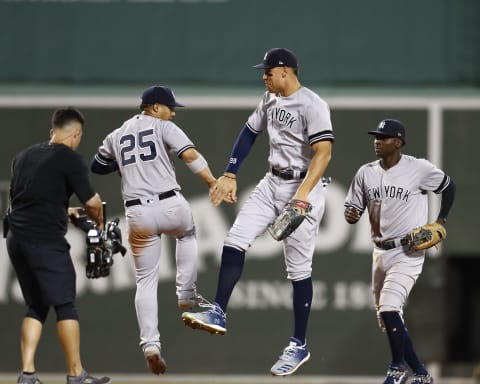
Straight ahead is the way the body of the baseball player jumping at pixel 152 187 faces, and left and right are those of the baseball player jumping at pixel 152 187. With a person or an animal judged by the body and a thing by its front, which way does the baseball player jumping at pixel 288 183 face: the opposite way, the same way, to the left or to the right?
the opposite way

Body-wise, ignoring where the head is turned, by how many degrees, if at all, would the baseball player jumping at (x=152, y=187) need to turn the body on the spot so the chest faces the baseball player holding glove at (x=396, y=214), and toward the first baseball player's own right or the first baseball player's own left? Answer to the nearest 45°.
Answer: approximately 45° to the first baseball player's own right

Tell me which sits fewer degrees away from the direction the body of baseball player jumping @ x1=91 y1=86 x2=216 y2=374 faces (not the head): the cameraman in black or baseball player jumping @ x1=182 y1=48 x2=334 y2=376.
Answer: the baseball player jumping

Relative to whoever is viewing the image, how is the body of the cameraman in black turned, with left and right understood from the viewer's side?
facing away from the viewer and to the right of the viewer

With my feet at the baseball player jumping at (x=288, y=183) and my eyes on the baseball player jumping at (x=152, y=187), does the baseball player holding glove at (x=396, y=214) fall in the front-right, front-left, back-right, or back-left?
back-right

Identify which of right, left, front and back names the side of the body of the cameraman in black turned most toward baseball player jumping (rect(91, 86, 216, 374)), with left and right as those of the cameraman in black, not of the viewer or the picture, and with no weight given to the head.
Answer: front

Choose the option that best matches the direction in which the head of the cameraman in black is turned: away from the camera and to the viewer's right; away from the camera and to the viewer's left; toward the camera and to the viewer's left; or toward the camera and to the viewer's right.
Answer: away from the camera and to the viewer's right

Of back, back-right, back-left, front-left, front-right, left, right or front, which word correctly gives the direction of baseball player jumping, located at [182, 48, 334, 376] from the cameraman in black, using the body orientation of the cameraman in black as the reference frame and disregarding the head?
front-right

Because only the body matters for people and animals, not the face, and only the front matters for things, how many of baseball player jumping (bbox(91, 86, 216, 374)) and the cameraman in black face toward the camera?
0

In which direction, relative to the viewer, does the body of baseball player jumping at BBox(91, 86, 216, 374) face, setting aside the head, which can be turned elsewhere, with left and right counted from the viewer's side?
facing away from the viewer and to the right of the viewer

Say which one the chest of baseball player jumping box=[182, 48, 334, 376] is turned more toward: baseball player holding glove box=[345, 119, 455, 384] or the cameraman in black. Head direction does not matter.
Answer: the cameraman in black

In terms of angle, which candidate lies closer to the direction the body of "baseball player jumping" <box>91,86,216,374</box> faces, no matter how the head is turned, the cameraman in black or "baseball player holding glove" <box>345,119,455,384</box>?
the baseball player holding glove

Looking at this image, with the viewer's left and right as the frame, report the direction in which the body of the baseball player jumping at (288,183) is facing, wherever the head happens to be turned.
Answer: facing the viewer and to the left of the viewer

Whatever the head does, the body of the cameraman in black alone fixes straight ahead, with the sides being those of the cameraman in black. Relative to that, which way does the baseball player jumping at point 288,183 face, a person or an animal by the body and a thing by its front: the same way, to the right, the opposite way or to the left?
the opposite way

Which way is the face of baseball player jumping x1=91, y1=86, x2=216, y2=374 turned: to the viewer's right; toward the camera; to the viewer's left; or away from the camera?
to the viewer's right
